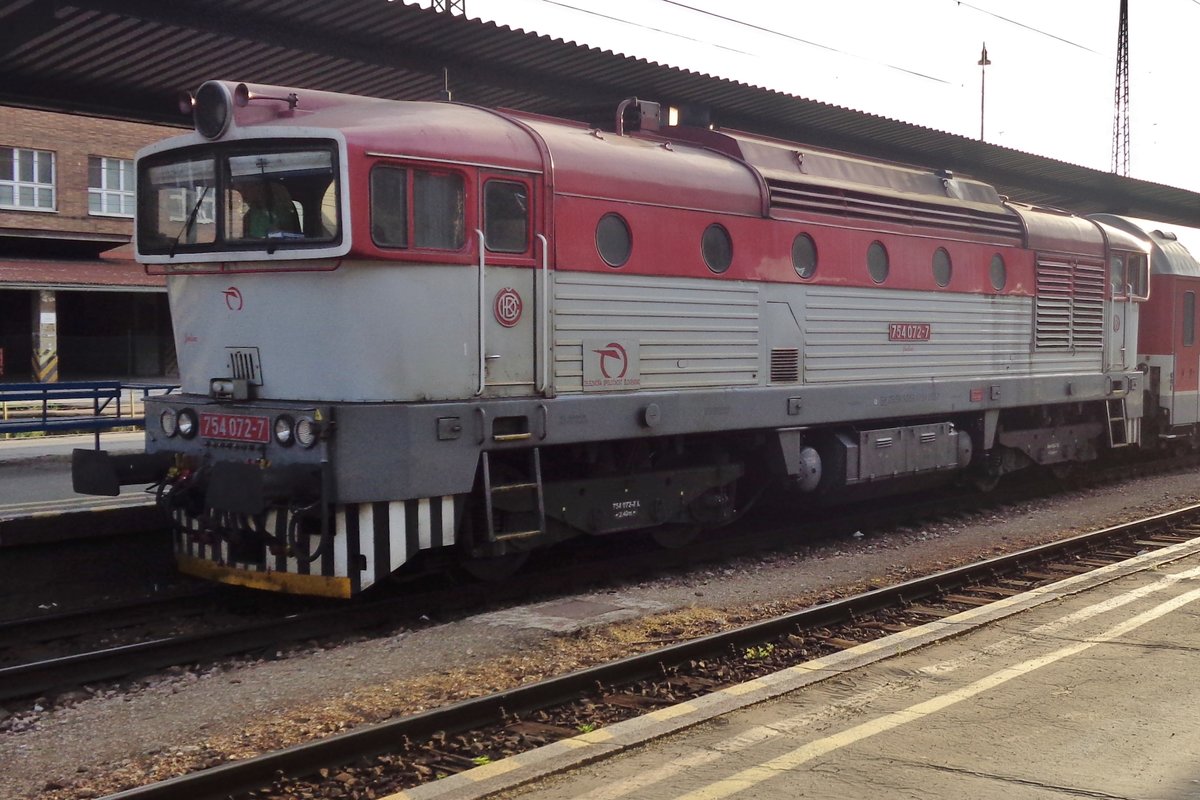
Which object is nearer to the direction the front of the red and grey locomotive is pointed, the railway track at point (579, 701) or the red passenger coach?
the railway track

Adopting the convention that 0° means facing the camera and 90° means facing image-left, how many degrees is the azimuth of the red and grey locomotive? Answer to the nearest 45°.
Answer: approximately 45°

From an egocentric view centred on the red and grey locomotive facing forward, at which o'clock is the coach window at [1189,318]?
The coach window is roughly at 6 o'clock from the red and grey locomotive.

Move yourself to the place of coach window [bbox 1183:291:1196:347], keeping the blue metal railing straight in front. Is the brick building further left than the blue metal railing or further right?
right

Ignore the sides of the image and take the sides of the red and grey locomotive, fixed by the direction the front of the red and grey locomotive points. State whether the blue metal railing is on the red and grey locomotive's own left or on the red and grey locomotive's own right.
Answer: on the red and grey locomotive's own right

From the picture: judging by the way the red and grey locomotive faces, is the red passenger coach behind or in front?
behind

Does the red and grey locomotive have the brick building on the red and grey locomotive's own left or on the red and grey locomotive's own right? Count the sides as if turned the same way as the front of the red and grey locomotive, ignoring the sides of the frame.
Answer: on the red and grey locomotive's own right

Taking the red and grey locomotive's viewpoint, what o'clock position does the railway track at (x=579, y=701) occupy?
The railway track is roughly at 10 o'clock from the red and grey locomotive.
